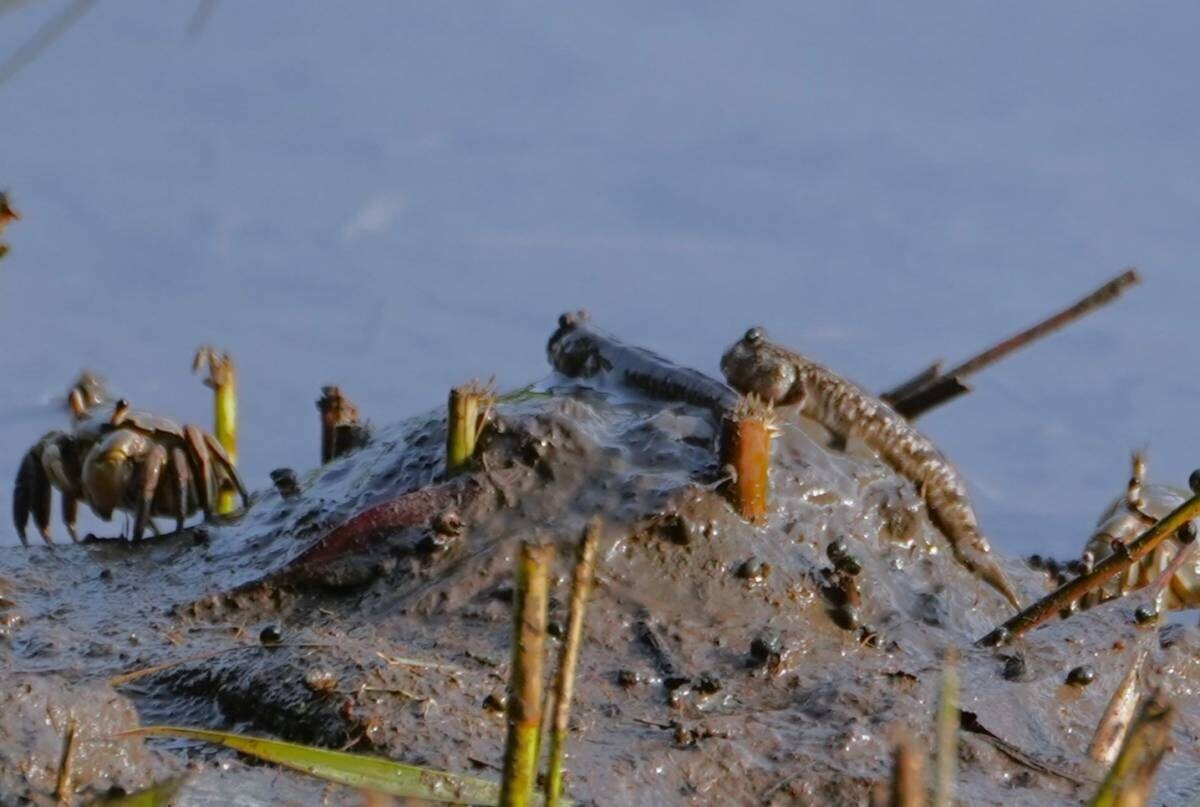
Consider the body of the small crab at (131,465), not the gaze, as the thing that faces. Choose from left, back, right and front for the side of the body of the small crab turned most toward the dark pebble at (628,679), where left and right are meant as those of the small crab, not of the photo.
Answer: left

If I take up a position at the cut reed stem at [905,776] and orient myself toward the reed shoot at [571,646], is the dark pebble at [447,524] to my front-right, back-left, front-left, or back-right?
front-right

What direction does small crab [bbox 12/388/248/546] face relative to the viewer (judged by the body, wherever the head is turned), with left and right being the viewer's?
facing the viewer and to the left of the viewer

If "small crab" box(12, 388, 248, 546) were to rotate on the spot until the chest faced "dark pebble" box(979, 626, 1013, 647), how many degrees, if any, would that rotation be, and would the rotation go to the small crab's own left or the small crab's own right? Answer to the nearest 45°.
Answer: approximately 90° to the small crab's own left

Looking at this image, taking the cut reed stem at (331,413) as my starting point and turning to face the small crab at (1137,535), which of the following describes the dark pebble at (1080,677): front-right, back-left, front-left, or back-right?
front-right

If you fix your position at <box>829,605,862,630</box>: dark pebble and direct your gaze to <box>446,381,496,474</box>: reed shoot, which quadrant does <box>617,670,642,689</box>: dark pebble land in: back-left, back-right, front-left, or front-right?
front-left

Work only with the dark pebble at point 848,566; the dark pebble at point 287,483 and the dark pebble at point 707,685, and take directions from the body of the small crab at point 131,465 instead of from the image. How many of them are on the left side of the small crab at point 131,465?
3

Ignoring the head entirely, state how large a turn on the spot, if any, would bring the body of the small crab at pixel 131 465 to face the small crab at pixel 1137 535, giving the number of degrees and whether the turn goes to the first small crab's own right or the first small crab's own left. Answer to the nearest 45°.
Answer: approximately 135° to the first small crab's own left

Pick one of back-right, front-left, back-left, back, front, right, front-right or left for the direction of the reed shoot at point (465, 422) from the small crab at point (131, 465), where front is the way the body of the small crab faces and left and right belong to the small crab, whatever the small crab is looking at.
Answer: left

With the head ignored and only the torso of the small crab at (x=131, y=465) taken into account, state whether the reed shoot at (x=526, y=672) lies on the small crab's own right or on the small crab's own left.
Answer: on the small crab's own left

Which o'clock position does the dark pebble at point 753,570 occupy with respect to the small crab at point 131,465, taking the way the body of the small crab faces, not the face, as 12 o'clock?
The dark pebble is roughly at 9 o'clock from the small crab.

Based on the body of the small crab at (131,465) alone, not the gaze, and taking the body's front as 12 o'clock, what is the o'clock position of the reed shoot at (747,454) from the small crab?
The reed shoot is roughly at 9 o'clock from the small crab.

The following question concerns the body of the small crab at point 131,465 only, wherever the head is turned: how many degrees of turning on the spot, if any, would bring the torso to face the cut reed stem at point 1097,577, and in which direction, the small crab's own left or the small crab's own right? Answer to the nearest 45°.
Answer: approximately 90° to the small crab's own left

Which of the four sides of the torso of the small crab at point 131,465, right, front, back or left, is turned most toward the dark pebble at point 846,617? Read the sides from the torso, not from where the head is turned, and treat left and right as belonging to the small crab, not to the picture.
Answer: left

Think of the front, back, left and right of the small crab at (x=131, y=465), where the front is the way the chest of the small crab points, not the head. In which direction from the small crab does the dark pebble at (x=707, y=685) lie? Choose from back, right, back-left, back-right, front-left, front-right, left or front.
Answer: left

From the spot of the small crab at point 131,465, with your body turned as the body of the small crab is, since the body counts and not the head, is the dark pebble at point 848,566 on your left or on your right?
on your left

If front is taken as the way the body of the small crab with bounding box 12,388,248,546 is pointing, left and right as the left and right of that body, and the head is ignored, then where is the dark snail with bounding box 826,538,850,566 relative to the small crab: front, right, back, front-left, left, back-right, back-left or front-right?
left

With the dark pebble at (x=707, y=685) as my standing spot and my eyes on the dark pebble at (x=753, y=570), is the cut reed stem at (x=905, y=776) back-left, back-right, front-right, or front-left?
back-right
